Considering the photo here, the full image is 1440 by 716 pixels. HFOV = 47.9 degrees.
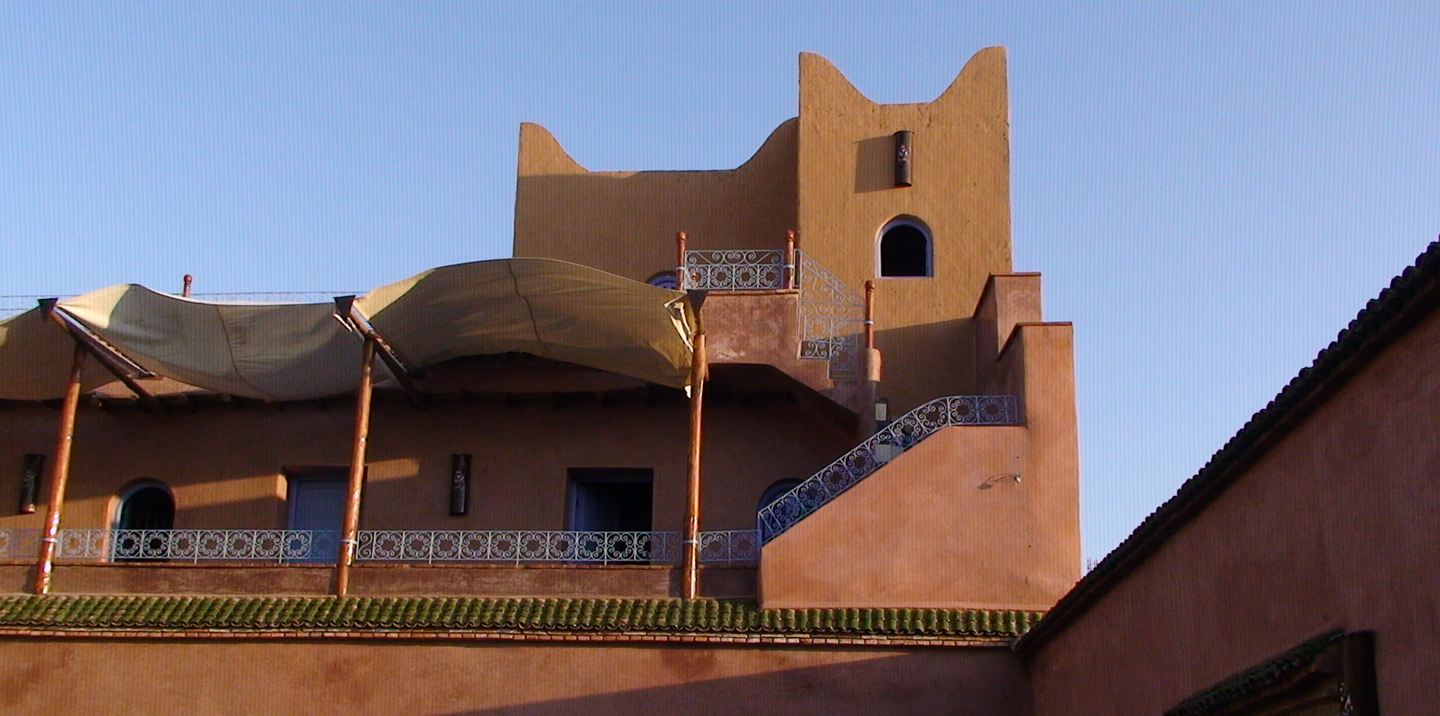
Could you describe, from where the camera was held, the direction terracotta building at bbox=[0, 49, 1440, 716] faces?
facing the viewer
